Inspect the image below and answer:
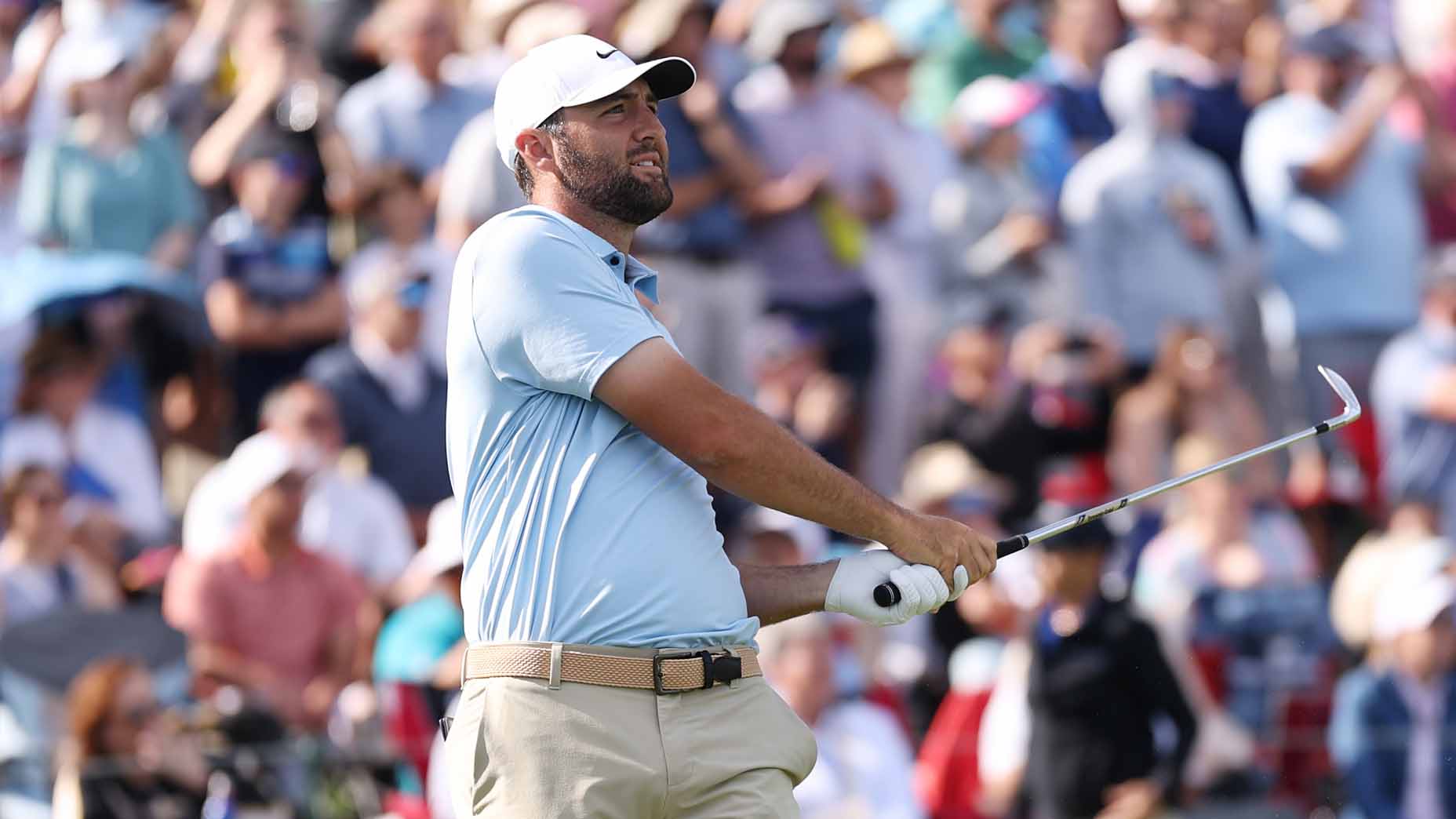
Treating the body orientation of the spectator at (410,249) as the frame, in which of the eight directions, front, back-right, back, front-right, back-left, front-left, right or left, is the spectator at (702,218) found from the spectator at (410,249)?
left

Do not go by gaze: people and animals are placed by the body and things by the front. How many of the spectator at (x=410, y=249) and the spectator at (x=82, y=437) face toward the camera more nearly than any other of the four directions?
2

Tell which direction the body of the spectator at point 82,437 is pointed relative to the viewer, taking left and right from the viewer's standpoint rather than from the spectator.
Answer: facing the viewer

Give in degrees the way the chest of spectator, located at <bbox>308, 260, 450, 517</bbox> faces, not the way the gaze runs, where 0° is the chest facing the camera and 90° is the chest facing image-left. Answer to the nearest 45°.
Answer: approximately 315°

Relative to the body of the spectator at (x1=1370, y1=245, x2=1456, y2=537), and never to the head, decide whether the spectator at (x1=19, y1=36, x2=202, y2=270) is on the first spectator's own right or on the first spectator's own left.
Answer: on the first spectator's own right

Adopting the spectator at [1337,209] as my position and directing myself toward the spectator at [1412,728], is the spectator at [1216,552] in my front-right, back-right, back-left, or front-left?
front-right

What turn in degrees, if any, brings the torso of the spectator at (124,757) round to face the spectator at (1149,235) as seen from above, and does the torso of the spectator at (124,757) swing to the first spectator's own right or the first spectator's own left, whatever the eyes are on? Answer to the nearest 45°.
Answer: approximately 45° to the first spectator's own left

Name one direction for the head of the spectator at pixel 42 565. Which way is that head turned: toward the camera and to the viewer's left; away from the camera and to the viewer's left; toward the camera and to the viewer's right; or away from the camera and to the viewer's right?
toward the camera and to the viewer's right
